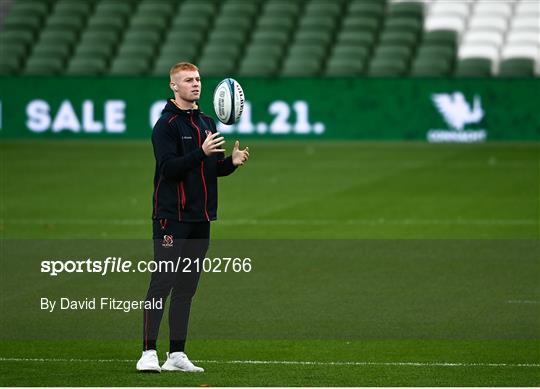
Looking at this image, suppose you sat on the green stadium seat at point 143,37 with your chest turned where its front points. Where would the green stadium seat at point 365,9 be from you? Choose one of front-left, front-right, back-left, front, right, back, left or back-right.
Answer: left

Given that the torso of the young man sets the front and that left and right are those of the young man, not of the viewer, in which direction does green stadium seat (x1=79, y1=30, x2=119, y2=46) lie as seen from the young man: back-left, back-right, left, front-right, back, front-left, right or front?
back-left

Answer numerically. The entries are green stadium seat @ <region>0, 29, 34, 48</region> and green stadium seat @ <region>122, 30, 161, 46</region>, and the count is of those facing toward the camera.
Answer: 2

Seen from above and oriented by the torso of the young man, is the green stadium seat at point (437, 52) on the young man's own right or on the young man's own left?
on the young man's own left

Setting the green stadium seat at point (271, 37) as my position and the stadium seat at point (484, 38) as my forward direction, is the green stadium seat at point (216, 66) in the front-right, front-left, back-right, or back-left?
back-right

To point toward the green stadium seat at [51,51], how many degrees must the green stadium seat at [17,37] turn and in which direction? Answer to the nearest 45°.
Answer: approximately 45° to its left

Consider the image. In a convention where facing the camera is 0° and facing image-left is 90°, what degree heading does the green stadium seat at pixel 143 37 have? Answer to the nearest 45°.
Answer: approximately 0°

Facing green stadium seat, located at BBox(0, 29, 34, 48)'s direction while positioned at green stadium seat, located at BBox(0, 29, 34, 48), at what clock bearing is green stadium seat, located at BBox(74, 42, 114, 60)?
green stadium seat, located at BBox(74, 42, 114, 60) is roughly at 10 o'clock from green stadium seat, located at BBox(0, 29, 34, 48).
